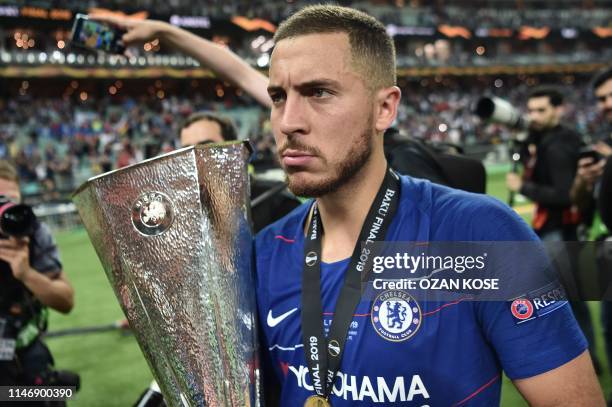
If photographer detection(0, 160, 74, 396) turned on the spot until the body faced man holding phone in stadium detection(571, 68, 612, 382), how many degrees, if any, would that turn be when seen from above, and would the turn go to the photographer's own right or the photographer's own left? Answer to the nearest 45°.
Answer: approximately 90° to the photographer's own left

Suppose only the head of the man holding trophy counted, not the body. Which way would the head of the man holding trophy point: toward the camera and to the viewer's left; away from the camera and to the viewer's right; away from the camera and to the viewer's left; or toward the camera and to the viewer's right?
toward the camera and to the viewer's left

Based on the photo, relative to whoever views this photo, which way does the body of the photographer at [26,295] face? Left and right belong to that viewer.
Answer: facing the viewer

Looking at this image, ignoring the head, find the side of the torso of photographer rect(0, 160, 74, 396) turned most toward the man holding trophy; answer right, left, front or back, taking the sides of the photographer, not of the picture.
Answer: front

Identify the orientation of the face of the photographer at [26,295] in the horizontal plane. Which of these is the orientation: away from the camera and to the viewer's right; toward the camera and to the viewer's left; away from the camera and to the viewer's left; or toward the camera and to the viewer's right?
toward the camera and to the viewer's right

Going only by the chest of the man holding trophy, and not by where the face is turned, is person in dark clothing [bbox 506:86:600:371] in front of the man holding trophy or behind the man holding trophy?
behind

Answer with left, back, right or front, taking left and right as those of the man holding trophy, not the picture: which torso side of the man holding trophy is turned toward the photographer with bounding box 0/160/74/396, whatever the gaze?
right

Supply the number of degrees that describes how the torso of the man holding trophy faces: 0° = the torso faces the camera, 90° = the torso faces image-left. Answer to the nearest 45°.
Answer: approximately 45°

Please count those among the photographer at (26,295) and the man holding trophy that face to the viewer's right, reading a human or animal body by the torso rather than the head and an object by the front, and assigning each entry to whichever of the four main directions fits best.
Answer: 0

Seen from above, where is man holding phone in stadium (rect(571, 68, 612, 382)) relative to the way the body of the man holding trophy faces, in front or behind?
behind
